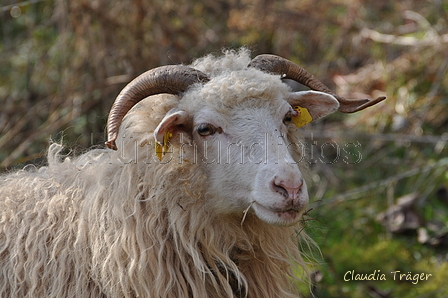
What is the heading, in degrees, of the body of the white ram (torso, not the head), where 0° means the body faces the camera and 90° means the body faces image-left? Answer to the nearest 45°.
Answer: approximately 315°
